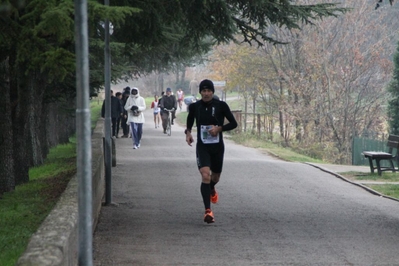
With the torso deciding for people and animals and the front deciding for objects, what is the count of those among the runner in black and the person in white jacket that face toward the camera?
2

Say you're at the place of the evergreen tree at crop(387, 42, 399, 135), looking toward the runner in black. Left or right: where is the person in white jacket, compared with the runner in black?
right

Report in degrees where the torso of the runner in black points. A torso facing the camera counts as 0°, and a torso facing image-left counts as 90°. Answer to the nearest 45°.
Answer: approximately 0°

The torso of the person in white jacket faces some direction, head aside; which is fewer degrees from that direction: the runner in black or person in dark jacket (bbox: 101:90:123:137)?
the runner in black

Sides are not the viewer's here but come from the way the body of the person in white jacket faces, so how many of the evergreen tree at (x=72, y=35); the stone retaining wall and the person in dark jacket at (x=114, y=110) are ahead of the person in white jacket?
2

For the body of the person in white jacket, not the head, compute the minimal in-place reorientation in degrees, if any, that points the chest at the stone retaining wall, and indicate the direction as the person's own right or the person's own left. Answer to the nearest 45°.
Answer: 0° — they already face it

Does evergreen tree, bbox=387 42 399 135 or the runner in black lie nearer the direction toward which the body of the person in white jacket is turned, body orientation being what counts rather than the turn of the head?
the runner in black

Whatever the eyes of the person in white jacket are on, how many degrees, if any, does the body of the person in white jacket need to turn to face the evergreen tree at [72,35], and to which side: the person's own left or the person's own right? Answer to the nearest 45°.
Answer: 0° — they already face it

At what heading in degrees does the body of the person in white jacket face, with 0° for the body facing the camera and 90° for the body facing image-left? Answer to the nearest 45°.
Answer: approximately 0°

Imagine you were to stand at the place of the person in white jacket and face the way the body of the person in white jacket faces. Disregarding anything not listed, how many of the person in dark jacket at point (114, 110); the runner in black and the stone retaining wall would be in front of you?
2
